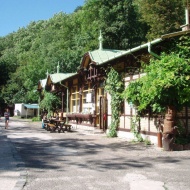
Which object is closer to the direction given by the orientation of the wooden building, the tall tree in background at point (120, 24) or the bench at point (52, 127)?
the bench

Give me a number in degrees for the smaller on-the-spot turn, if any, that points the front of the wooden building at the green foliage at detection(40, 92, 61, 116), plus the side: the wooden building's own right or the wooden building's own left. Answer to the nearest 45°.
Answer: approximately 90° to the wooden building's own right

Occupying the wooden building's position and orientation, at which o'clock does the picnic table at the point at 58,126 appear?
The picnic table is roughly at 2 o'clock from the wooden building.

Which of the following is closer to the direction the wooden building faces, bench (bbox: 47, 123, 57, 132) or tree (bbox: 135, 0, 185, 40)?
the bench

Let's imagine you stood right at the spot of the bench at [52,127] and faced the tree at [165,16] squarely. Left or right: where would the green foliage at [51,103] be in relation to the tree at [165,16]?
left

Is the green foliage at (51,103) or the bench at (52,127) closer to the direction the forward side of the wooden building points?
the bench

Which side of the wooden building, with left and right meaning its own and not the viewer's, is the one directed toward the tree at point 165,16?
back

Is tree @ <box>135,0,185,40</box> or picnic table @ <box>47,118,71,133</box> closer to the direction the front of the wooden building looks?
the picnic table

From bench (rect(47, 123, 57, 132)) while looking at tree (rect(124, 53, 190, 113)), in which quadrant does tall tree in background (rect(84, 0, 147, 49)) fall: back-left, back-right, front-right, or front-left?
back-left

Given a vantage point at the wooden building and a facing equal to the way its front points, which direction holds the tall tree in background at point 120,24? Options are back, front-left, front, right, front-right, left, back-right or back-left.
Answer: back-right

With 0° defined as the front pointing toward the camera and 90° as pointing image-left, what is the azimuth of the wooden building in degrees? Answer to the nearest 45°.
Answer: approximately 45°
